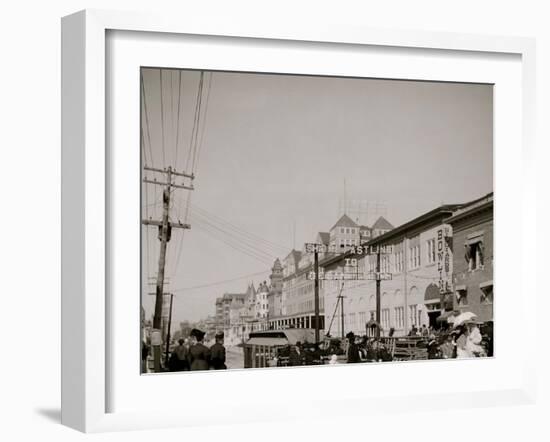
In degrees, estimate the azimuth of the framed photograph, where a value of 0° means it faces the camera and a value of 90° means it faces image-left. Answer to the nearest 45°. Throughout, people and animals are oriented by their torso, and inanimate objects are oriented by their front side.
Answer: approximately 315°
